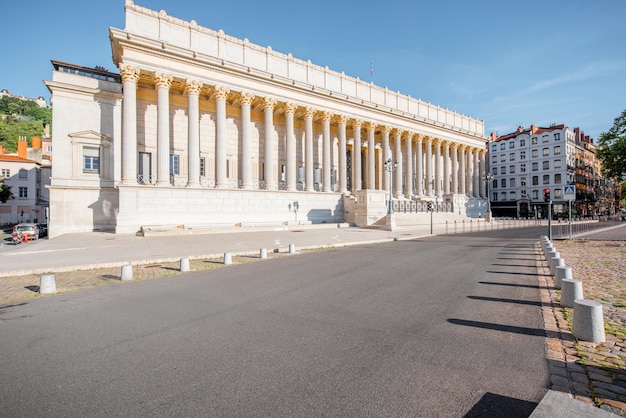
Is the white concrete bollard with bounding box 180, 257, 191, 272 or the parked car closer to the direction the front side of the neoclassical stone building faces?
the white concrete bollard

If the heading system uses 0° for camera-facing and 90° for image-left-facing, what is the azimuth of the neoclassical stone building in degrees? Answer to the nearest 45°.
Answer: approximately 315°

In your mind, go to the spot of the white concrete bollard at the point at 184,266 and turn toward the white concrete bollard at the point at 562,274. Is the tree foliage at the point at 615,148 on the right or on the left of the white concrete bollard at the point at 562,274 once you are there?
left

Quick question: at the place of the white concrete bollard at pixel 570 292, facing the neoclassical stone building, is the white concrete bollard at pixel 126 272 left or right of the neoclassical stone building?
left

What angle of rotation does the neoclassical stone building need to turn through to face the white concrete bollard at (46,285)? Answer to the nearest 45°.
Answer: approximately 45° to its right

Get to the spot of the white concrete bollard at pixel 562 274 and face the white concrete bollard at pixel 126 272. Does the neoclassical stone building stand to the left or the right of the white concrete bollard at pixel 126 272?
right

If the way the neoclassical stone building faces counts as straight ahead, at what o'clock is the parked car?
The parked car is roughly at 4 o'clock from the neoclassical stone building.
